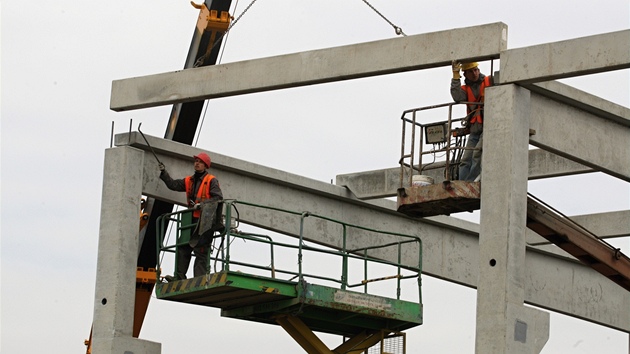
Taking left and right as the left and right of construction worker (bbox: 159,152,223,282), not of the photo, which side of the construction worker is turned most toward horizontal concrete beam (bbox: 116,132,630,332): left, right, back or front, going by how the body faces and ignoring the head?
back

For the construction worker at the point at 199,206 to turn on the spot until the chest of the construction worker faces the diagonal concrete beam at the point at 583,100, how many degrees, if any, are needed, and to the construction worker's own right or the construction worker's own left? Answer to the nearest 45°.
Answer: approximately 90° to the construction worker's own left

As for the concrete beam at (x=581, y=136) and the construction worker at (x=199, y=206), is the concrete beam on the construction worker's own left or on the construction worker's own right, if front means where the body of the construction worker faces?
on the construction worker's own left

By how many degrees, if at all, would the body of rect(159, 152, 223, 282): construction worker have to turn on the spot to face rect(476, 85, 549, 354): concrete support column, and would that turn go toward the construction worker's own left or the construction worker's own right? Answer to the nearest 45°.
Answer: approximately 90° to the construction worker's own left

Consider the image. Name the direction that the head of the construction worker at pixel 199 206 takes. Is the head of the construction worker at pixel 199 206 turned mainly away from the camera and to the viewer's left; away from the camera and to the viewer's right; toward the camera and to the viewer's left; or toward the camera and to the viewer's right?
toward the camera and to the viewer's left

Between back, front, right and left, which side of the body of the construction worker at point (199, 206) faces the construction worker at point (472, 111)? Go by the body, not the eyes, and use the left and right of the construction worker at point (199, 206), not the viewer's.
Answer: left

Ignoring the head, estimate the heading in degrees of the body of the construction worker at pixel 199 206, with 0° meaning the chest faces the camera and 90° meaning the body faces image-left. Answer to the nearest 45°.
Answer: approximately 45°

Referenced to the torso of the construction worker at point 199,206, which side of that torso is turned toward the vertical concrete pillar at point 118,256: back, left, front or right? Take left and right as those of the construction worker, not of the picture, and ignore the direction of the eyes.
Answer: right
